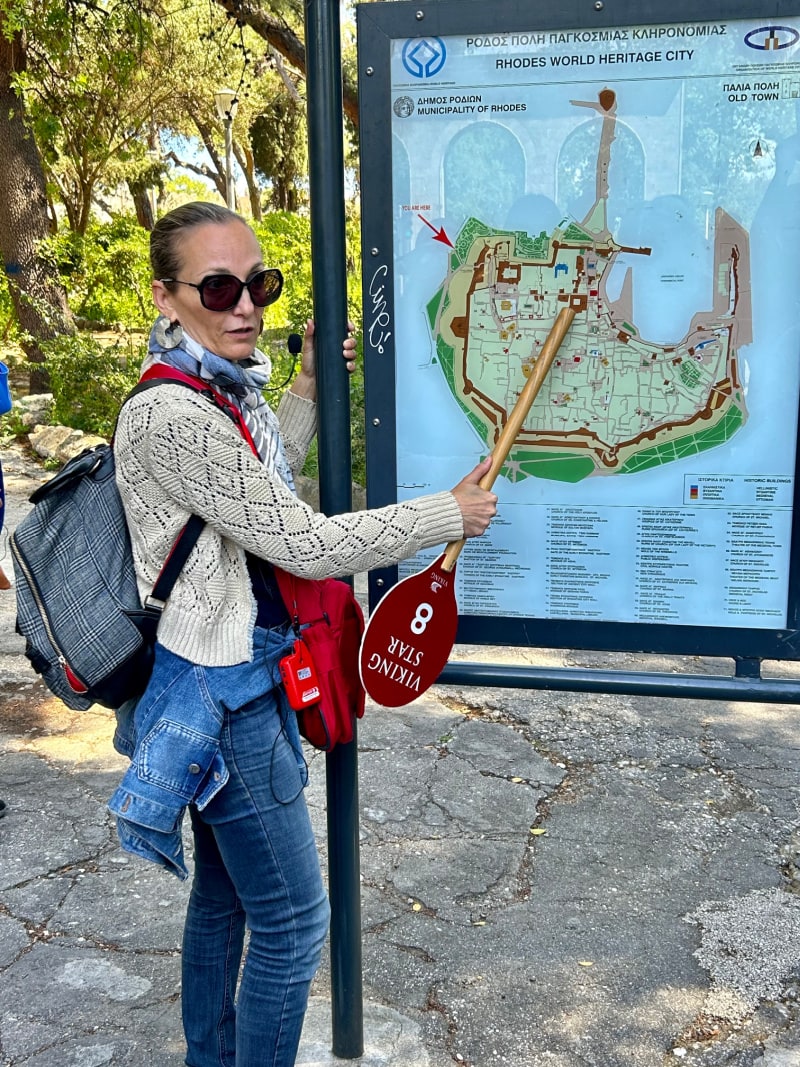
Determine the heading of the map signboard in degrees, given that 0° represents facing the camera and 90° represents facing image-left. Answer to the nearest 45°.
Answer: approximately 0°

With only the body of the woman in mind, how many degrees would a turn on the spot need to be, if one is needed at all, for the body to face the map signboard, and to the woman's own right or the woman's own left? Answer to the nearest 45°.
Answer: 0° — they already face it

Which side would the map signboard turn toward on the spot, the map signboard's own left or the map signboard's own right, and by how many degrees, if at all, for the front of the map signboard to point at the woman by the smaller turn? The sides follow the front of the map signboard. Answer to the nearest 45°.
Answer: approximately 45° to the map signboard's own right

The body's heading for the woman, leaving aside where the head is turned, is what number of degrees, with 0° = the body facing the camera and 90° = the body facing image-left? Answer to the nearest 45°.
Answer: approximately 270°
